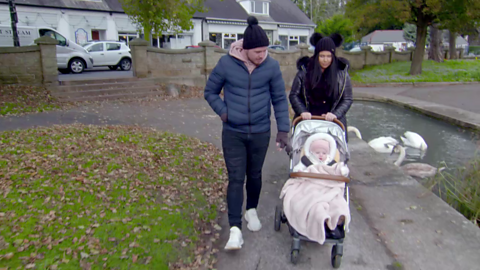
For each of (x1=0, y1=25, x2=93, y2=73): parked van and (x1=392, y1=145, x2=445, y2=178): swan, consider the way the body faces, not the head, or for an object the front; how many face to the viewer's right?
1

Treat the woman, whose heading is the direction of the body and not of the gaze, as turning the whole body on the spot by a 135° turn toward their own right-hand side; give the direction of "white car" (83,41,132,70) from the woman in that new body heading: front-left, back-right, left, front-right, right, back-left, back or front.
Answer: front

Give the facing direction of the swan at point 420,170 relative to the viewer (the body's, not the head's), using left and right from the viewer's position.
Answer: facing to the left of the viewer

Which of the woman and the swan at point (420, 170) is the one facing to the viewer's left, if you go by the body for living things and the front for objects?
the swan

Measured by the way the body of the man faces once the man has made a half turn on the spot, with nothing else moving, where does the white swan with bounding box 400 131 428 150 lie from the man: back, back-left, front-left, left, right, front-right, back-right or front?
front-right

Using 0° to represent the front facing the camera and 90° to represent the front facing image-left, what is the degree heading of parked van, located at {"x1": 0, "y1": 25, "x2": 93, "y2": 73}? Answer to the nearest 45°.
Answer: approximately 270°

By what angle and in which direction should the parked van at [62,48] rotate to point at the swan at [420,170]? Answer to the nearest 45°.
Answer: approximately 90° to its right

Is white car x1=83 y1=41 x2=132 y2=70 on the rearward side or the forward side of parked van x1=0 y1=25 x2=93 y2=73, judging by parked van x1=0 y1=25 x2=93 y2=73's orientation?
on the forward side

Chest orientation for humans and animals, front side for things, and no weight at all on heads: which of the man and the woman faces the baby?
the woman

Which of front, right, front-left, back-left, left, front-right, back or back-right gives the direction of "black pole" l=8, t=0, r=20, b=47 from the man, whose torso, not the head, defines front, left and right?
back-right

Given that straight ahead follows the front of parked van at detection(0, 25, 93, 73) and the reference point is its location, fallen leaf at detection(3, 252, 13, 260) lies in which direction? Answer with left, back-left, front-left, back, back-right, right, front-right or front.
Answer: right

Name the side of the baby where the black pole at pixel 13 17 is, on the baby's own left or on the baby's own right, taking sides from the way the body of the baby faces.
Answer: on the baby's own right

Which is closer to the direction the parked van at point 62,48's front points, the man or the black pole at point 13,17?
the man

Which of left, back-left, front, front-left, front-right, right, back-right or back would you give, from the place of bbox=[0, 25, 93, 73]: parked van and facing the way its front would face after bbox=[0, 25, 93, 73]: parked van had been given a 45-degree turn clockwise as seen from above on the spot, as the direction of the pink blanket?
front-right
